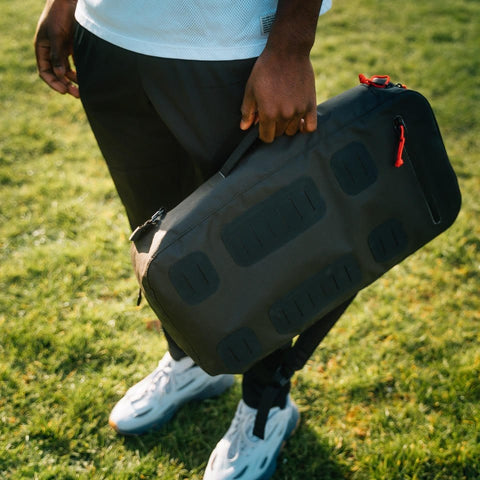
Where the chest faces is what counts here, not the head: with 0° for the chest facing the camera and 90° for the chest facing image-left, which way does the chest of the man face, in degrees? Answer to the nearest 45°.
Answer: approximately 45°
